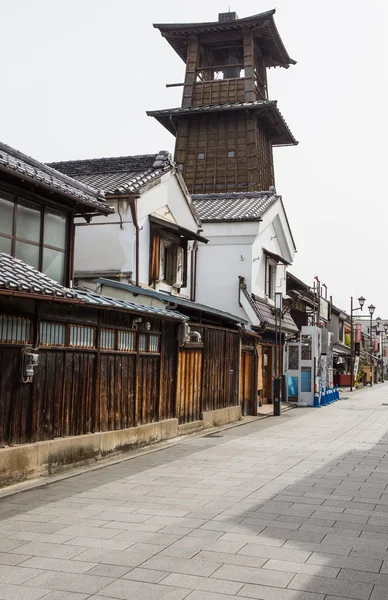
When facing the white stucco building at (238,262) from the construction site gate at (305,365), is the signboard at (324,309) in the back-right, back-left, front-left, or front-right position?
back-right

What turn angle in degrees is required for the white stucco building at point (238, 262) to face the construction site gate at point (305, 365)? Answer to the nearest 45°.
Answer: approximately 90° to its left

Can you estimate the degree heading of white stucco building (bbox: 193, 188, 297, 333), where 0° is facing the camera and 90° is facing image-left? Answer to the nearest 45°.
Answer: approximately 315°

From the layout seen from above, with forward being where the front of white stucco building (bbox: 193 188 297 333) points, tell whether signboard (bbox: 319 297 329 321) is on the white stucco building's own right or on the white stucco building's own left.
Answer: on the white stucco building's own left
